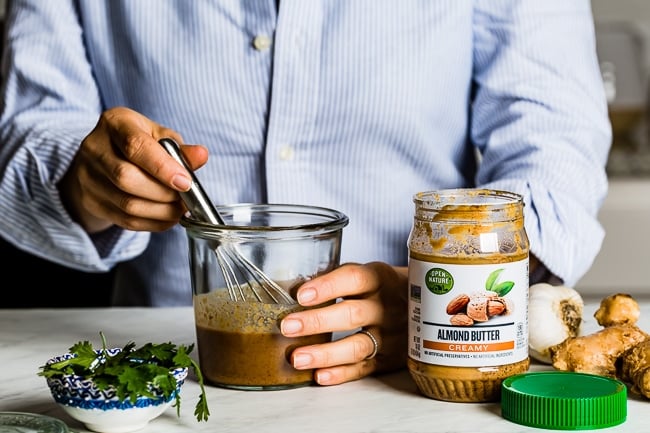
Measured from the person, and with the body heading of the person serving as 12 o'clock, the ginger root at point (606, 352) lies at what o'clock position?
The ginger root is roughly at 11 o'clock from the person.

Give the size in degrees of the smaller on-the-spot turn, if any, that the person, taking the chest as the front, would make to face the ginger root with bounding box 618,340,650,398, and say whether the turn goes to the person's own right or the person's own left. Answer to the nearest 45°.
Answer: approximately 45° to the person's own left

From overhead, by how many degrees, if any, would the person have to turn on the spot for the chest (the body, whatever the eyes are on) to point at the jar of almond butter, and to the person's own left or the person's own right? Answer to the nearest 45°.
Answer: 0° — they already face it

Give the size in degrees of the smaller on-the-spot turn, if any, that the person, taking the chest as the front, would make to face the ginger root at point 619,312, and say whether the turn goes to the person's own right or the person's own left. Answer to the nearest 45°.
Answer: approximately 45° to the person's own left

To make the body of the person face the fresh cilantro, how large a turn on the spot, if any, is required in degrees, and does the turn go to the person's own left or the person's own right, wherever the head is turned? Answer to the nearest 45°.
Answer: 0° — they already face it

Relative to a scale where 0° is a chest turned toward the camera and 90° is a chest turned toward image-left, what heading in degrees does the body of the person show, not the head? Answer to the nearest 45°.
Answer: approximately 0°
